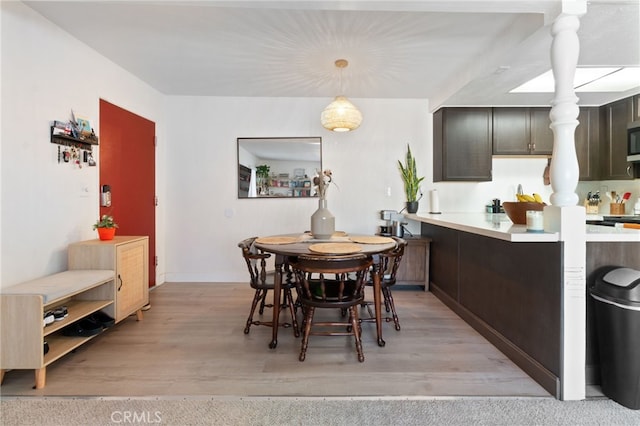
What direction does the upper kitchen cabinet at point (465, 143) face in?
toward the camera

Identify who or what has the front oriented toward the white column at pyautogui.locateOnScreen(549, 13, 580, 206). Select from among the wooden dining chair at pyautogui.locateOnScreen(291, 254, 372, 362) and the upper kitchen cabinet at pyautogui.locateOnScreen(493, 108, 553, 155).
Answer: the upper kitchen cabinet

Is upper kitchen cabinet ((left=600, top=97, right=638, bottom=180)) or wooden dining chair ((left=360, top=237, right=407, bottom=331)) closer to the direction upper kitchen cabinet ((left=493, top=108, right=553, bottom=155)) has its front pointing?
the wooden dining chair

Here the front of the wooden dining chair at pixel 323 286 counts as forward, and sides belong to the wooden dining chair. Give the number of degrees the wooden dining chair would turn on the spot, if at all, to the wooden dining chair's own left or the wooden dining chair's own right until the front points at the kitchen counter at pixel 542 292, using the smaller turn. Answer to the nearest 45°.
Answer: approximately 90° to the wooden dining chair's own right

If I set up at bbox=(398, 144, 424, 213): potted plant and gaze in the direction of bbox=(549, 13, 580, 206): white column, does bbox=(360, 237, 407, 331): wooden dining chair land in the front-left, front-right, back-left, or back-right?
front-right

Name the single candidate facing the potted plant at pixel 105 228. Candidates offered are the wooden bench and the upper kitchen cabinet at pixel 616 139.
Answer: the upper kitchen cabinet

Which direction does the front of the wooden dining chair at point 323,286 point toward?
away from the camera

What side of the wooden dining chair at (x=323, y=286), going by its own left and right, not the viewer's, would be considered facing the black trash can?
right

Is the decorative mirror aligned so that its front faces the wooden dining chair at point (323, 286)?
yes

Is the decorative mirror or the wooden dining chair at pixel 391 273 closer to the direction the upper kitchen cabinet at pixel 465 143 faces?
the wooden dining chair

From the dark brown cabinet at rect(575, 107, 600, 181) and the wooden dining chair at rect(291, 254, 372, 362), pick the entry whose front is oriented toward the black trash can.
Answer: the dark brown cabinet

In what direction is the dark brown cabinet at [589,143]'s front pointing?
toward the camera

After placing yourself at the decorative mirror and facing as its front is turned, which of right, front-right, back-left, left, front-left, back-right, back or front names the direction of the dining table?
front

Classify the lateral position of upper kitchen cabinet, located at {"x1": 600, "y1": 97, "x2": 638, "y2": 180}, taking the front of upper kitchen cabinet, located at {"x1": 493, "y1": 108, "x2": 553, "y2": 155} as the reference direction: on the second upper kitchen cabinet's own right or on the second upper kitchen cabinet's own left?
on the second upper kitchen cabinet's own left
